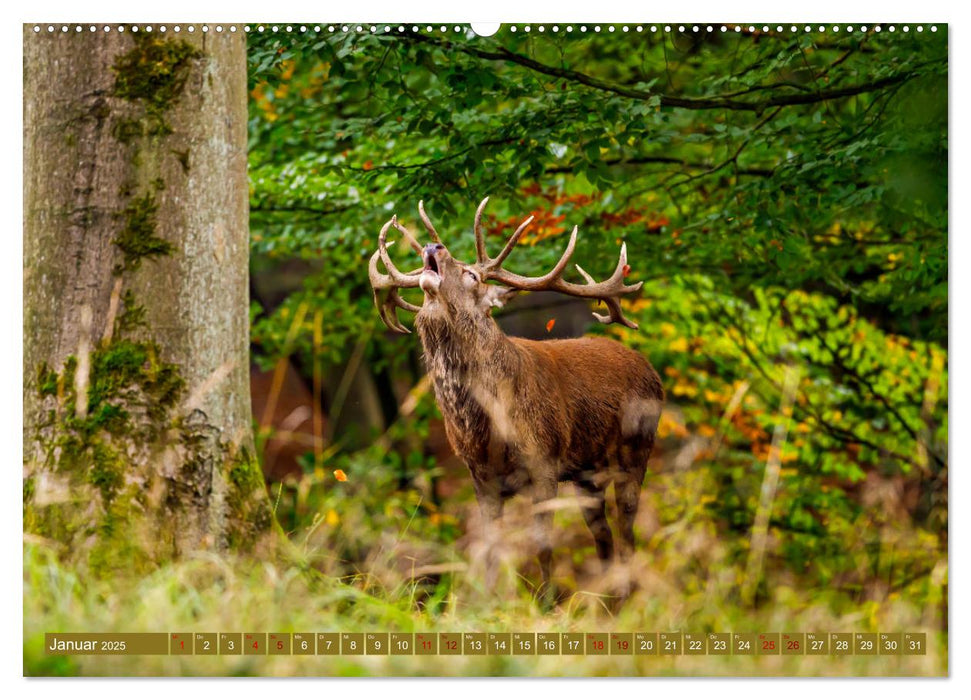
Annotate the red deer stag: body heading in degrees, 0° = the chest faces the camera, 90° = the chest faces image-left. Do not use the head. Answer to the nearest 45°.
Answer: approximately 45°

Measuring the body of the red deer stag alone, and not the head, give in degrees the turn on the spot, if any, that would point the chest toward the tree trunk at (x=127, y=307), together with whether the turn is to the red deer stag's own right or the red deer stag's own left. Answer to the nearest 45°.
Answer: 0° — it already faces it
